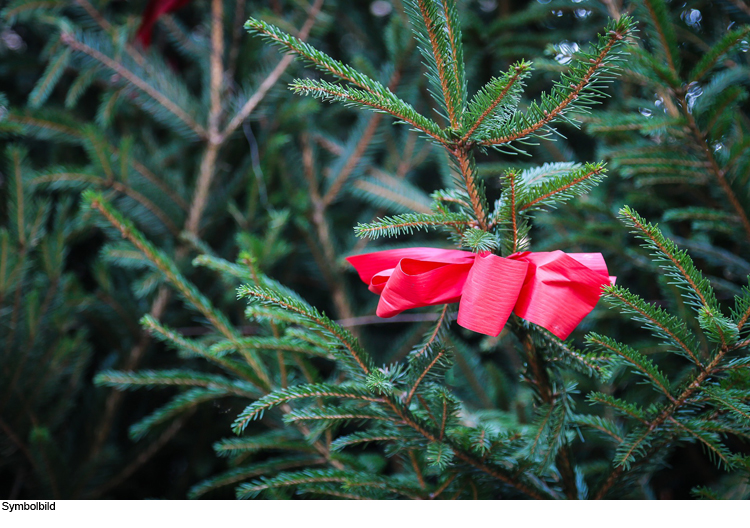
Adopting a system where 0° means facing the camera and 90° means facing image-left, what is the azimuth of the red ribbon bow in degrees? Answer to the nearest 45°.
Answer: approximately 0°
